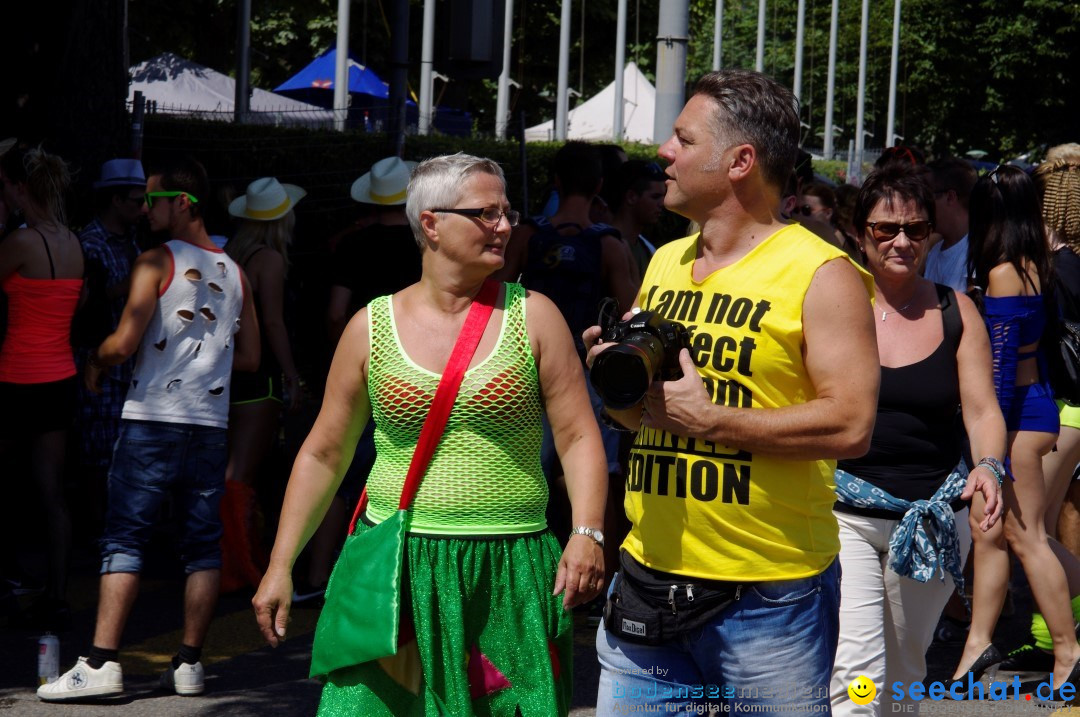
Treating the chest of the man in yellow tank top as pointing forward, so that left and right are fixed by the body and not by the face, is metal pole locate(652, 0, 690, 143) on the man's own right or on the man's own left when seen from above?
on the man's own right

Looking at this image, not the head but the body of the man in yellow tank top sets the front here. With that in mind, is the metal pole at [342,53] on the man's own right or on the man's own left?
on the man's own right

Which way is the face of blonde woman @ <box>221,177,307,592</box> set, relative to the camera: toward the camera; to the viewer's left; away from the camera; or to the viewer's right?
away from the camera

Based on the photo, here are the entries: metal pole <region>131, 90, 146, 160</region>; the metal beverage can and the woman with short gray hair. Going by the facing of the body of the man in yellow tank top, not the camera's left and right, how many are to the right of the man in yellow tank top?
3

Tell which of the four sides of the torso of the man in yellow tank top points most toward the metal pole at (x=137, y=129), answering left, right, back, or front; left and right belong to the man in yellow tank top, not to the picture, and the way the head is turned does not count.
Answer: right

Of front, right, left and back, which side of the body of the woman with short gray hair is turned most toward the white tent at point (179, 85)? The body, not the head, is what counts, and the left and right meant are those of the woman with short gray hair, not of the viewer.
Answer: back

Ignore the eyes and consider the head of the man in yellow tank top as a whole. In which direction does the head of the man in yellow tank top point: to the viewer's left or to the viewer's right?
to the viewer's left

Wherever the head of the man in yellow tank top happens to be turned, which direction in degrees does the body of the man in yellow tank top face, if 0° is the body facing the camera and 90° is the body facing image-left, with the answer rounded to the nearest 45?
approximately 45°

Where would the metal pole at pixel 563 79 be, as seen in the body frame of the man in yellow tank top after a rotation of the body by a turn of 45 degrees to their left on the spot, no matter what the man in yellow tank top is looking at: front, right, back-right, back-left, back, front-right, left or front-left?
back

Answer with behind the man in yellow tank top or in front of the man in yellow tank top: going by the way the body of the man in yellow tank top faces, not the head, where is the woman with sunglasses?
behind

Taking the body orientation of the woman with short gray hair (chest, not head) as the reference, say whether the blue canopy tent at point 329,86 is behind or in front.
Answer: behind

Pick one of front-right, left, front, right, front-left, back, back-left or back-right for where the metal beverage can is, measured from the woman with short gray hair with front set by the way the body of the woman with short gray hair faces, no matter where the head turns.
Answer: back-right

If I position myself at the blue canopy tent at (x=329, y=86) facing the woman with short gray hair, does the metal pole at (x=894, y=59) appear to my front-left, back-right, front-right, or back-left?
back-left

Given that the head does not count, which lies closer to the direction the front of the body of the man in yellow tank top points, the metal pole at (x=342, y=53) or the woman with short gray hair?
the woman with short gray hair

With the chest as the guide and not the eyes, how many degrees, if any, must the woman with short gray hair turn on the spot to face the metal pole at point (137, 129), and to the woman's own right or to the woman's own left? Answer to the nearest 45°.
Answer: approximately 180°

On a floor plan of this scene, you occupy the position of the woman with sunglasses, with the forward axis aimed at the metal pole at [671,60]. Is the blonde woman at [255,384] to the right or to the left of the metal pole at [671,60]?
left

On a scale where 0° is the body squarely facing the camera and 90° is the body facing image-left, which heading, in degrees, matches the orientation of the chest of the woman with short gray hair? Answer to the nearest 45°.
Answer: approximately 0°

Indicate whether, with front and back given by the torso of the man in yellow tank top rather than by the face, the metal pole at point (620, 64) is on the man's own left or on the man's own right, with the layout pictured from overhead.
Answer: on the man's own right

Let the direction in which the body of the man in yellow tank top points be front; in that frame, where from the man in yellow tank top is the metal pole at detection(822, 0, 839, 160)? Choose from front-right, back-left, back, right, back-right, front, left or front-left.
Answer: back-right
